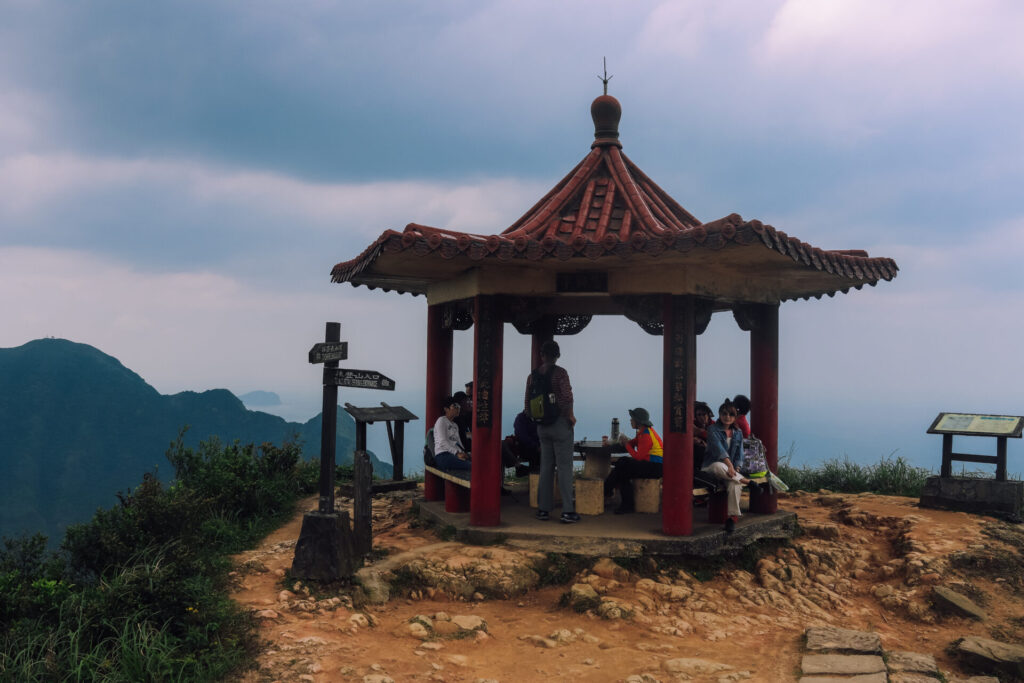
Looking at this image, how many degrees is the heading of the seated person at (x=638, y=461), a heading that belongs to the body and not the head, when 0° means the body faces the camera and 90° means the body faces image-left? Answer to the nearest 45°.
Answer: approximately 90°

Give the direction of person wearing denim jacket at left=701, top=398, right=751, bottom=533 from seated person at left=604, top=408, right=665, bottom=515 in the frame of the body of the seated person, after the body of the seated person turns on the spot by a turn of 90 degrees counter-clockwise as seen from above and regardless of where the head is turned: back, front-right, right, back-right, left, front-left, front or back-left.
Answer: front-left

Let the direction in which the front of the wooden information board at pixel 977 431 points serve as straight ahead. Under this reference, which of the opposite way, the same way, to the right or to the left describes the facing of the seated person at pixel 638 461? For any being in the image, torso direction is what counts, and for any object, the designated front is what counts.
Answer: to the right

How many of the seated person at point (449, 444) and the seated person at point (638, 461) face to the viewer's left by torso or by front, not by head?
1

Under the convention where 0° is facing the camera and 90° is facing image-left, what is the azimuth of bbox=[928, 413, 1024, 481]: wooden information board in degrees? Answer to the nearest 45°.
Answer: approximately 0°

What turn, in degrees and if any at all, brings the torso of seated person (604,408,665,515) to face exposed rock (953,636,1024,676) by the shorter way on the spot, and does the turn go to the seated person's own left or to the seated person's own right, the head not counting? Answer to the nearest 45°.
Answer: approximately 135° to the seated person's own left

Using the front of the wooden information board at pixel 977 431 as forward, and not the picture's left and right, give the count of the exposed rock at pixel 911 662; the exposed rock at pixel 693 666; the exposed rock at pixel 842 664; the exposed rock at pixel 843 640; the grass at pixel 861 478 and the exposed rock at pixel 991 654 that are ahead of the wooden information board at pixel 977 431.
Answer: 5

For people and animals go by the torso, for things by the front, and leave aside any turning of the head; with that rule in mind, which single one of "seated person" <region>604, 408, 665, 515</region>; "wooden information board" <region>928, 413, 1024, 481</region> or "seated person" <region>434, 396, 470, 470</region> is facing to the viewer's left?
"seated person" <region>604, 408, 665, 515</region>

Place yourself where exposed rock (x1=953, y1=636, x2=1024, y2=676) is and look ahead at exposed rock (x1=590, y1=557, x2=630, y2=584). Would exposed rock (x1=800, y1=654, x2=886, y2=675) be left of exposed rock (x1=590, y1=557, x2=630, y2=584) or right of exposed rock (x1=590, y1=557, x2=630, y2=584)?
left

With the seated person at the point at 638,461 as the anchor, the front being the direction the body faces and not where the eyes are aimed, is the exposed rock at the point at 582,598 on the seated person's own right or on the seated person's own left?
on the seated person's own left
